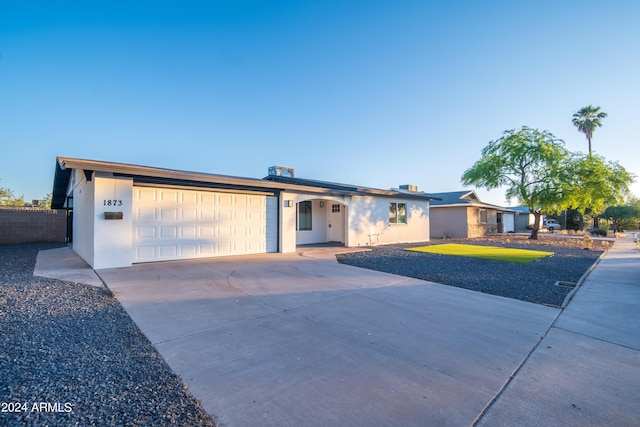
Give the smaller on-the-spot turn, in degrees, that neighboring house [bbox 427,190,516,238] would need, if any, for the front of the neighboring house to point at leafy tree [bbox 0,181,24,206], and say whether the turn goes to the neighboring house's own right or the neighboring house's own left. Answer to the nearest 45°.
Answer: approximately 180°

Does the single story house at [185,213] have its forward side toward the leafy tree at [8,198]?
no

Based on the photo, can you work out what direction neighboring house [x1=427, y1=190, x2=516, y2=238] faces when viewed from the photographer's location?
facing to the right of the viewer

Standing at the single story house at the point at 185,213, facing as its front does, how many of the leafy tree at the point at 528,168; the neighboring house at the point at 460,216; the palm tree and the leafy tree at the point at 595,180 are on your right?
0

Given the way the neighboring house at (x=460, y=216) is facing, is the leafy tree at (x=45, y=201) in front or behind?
behind

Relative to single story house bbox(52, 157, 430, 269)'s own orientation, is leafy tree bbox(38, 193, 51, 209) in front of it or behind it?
behind

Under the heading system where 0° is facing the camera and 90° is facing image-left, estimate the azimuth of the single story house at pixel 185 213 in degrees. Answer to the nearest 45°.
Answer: approximately 315°

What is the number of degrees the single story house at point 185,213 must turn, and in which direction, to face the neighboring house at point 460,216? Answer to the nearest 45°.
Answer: approximately 90° to its left

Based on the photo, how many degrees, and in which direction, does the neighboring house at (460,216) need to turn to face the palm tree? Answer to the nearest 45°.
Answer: approximately 45° to its left

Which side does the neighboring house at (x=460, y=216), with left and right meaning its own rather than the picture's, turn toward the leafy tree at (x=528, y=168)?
front

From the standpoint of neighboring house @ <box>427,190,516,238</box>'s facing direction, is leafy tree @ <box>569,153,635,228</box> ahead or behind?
ahead

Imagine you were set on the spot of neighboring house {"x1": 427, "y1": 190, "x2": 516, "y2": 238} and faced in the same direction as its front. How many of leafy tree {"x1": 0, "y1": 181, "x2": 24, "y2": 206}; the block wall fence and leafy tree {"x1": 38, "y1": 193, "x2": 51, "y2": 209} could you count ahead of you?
0

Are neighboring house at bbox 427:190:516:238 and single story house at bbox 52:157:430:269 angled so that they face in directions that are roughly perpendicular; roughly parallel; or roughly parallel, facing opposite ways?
roughly parallel

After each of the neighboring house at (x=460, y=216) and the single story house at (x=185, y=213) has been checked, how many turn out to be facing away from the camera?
0

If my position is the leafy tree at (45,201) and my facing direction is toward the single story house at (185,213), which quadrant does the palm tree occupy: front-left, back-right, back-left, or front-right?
front-left
